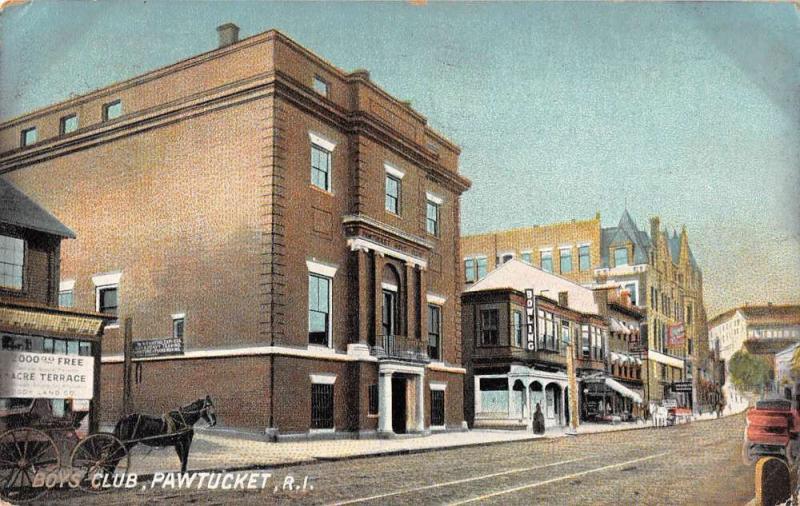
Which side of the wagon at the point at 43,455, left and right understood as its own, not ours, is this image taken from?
right

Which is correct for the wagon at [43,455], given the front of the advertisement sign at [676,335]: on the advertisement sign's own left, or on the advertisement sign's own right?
on the advertisement sign's own right

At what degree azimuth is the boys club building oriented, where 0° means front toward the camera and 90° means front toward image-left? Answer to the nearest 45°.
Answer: approximately 315°

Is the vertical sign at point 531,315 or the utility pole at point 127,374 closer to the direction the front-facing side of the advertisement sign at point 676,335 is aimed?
the utility pole

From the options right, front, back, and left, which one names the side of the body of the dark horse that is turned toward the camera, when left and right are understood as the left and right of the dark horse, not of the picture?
right

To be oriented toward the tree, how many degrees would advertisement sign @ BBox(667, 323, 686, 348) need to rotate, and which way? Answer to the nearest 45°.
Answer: approximately 90° to its left

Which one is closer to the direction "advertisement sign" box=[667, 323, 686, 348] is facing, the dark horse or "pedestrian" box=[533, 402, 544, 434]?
the dark horse

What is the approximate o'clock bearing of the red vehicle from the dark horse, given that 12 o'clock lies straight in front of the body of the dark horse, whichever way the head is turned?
The red vehicle is roughly at 12 o'clock from the dark horse.

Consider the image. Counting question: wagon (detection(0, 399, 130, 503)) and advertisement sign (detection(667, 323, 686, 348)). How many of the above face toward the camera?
1

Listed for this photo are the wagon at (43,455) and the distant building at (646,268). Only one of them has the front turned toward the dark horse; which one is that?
the wagon
